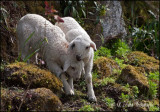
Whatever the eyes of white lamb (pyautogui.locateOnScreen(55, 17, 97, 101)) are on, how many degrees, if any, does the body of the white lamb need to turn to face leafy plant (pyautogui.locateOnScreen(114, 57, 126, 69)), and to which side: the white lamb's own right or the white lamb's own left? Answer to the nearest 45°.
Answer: approximately 90° to the white lamb's own left

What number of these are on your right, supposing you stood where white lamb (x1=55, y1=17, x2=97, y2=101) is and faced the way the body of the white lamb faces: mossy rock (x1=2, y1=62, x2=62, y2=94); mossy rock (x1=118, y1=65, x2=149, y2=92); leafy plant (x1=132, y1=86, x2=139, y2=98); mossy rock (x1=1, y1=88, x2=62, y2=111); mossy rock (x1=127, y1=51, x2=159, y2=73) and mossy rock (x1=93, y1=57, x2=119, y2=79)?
2

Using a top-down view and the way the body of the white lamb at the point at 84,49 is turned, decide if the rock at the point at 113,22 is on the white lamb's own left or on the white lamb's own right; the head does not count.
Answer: on the white lamb's own left

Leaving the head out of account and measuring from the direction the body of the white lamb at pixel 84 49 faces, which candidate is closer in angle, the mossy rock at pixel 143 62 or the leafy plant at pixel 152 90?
the leafy plant

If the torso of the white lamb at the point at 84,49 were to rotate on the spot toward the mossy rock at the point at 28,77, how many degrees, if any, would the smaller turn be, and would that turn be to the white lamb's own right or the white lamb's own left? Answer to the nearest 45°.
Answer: approximately 90° to the white lamb's own right

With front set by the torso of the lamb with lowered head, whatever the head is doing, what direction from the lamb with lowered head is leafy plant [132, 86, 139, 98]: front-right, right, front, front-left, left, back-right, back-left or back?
front-left

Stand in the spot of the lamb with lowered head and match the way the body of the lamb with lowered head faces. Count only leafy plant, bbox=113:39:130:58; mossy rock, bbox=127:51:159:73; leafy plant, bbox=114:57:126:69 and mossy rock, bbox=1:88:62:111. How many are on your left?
3

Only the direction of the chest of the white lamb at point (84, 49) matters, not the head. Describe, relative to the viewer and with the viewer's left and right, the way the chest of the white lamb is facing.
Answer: facing the viewer and to the right of the viewer

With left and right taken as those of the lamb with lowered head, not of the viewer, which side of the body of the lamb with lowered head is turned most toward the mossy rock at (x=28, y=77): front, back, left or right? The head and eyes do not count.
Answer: right

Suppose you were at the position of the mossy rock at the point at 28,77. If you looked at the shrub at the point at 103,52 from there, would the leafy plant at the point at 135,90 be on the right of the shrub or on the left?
right

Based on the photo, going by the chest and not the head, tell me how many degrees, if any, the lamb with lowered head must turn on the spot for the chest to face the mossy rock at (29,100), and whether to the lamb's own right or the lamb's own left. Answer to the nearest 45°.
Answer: approximately 45° to the lamb's own right

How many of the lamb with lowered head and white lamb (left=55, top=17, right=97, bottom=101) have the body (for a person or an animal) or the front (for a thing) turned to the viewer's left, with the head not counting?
0

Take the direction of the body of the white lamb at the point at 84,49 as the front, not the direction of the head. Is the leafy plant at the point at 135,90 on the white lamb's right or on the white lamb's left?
on the white lamb's left

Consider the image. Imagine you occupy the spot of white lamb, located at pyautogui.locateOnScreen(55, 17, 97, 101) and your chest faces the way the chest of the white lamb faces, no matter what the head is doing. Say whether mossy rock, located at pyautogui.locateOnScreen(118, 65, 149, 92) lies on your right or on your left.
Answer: on your left

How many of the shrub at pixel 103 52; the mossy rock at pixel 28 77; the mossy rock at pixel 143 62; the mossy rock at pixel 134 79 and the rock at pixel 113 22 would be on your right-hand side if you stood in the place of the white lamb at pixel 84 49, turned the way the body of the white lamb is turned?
1

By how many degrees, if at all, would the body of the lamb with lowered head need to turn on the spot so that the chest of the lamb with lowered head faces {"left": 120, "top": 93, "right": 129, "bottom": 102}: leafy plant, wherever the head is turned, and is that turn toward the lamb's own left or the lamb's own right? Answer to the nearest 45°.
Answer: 0° — it already faces it

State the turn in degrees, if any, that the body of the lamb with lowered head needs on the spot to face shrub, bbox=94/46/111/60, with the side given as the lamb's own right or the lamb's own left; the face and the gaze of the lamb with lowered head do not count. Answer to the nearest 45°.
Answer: approximately 90° to the lamb's own left
